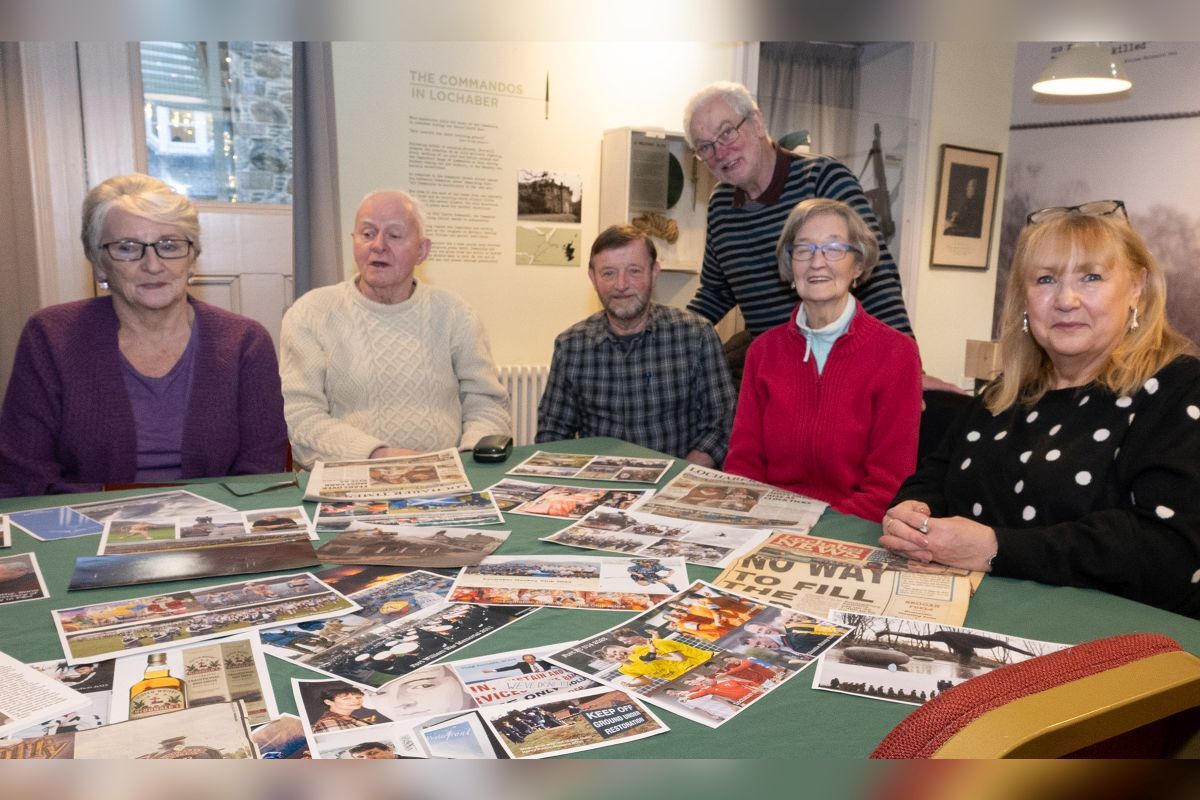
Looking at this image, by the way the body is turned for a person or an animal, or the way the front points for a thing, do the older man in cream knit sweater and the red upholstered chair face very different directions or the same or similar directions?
very different directions

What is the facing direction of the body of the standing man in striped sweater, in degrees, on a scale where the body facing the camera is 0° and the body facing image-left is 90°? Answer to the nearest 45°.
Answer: approximately 45°

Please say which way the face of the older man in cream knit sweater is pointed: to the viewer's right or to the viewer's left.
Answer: to the viewer's left

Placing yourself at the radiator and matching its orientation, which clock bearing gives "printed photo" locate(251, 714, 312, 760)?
The printed photo is roughly at 12 o'clock from the radiator.

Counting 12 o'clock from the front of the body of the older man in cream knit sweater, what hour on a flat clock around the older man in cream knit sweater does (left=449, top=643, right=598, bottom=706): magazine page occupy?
The magazine page is roughly at 12 o'clock from the older man in cream knit sweater.

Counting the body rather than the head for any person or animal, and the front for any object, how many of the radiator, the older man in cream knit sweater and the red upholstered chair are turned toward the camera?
2

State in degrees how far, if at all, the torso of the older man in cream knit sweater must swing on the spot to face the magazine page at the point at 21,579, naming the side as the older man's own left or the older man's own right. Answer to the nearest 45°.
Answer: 0° — they already face it

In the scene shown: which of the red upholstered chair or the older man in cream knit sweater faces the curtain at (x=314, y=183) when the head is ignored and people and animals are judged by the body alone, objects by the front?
the red upholstered chair

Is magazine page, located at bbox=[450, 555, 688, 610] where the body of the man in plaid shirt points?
yes
